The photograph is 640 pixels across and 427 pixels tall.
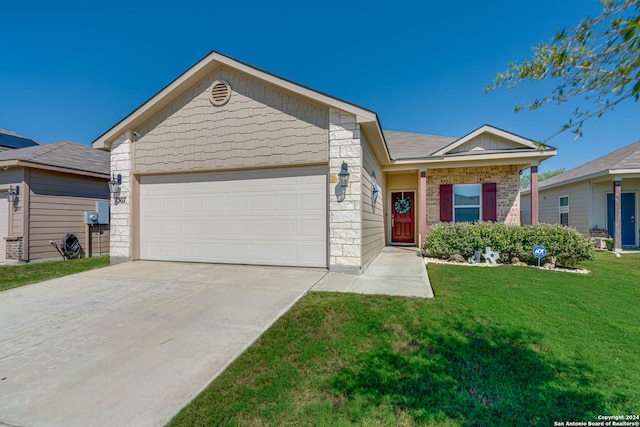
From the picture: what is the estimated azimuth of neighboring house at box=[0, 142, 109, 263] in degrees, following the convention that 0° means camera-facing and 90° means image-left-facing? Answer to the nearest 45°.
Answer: approximately 45°

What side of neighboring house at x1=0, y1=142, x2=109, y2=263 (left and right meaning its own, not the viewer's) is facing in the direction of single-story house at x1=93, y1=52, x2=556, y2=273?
left

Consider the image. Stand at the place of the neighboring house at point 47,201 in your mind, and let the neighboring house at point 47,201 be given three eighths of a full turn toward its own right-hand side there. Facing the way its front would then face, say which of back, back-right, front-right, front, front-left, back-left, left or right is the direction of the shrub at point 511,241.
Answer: back-right

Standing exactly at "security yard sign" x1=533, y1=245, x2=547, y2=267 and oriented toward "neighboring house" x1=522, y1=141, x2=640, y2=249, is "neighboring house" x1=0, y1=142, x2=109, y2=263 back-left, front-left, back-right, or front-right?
back-left

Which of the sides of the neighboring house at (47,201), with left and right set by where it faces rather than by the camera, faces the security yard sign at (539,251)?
left

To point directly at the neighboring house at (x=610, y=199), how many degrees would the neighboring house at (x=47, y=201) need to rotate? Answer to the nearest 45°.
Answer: approximately 90° to its left
